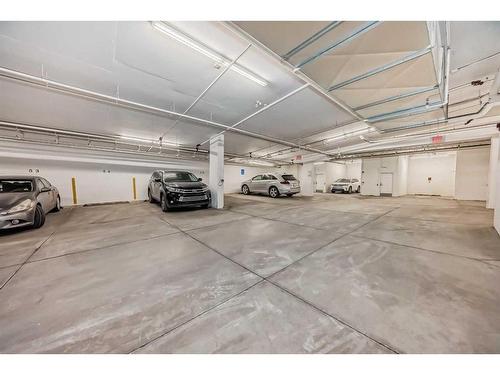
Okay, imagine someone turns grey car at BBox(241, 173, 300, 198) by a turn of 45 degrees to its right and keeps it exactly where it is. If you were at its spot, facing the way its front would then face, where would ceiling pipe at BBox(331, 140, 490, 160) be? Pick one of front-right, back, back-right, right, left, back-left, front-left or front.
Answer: right

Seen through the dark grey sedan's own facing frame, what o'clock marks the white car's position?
The white car is roughly at 8 o'clock from the dark grey sedan.

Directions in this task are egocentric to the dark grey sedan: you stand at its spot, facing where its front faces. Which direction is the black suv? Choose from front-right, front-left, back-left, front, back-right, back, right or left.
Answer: back-left

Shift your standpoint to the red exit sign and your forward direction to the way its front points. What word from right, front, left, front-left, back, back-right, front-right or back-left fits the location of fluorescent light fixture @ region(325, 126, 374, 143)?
front-right

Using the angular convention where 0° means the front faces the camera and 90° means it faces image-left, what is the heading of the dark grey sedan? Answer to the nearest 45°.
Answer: approximately 45°

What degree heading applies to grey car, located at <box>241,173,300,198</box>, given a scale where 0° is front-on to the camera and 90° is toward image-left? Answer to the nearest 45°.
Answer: approximately 135°

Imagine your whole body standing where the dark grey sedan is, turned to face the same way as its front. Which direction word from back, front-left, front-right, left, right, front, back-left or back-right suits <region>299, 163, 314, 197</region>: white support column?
back-left

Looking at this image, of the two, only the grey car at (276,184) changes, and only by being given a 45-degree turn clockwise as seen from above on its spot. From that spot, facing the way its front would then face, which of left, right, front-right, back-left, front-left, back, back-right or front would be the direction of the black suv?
back-left

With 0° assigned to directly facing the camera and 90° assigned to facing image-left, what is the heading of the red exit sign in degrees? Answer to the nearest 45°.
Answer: approximately 0°

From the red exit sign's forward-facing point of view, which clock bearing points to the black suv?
The black suv is roughly at 1 o'clock from the red exit sign.

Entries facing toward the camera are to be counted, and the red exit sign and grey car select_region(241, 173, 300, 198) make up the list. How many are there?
1
